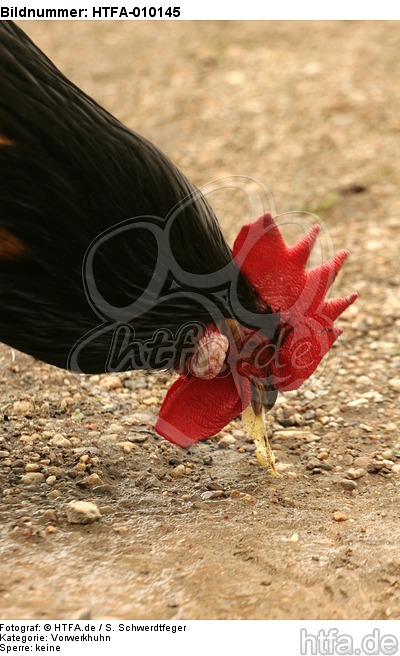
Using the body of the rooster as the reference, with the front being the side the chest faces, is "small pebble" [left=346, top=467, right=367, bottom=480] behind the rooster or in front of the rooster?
in front

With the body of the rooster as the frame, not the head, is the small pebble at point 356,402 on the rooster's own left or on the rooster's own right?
on the rooster's own left

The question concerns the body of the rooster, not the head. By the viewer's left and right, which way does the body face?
facing to the right of the viewer

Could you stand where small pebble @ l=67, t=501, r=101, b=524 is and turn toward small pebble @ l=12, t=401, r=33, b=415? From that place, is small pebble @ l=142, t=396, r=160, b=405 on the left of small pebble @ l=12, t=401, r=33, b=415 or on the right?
right
